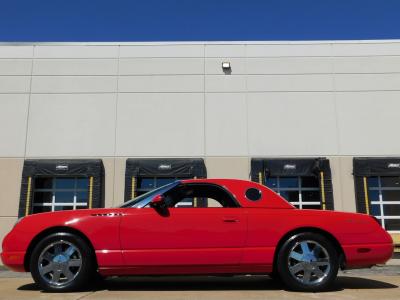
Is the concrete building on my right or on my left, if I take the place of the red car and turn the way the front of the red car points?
on my right

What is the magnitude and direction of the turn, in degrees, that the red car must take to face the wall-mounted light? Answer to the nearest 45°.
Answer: approximately 90° to its right

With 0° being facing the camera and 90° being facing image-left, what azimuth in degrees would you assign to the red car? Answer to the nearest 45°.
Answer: approximately 90°

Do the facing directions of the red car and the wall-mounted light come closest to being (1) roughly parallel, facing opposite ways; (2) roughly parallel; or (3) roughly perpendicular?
roughly perpendicular

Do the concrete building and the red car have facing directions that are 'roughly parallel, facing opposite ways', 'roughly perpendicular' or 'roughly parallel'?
roughly perpendicular

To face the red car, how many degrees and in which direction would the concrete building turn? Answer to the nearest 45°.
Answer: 0° — it already faces it

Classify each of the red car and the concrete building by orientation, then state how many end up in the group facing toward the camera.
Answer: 1

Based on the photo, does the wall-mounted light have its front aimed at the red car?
yes

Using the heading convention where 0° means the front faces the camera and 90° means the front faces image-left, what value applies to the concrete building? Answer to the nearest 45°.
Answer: approximately 0°

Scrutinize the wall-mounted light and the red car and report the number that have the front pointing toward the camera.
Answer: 1
